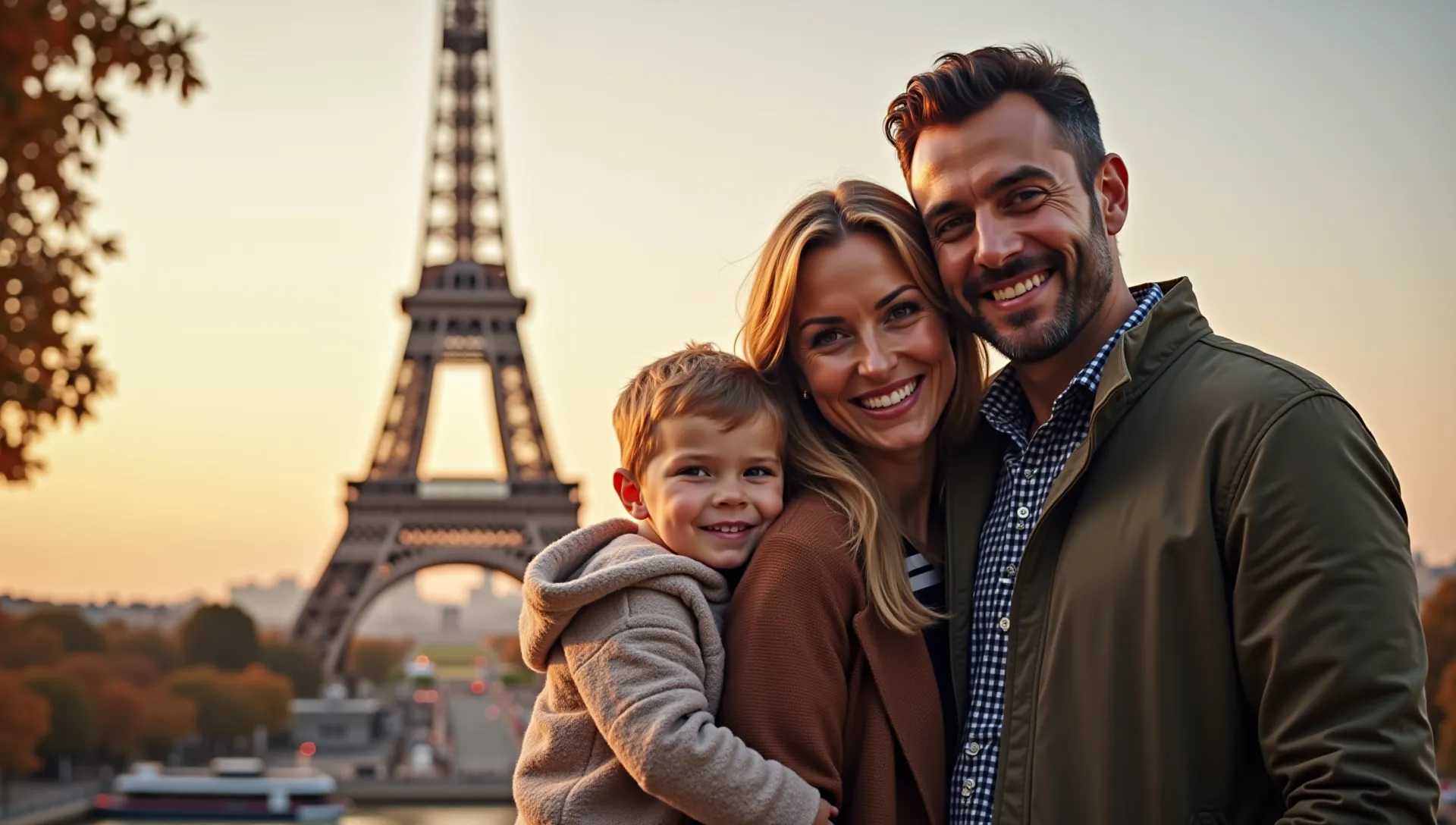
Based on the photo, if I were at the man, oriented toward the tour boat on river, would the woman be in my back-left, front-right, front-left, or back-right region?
front-left

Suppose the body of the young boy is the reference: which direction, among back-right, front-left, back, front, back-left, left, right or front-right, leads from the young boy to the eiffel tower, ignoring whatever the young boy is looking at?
left

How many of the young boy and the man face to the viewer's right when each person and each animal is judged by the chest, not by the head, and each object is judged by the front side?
1

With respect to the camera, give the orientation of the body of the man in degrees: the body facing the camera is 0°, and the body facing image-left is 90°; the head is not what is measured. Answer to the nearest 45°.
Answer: approximately 45°

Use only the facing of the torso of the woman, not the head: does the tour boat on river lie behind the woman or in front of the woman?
behind

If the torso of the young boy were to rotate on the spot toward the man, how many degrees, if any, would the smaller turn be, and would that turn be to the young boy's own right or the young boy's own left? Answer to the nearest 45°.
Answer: approximately 45° to the young boy's own right

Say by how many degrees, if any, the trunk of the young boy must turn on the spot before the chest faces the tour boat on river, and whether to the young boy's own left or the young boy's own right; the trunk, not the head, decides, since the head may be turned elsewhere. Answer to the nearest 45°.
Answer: approximately 90° to the young boy's own left

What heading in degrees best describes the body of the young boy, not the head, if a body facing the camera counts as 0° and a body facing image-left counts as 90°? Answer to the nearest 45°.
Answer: approximately 270°

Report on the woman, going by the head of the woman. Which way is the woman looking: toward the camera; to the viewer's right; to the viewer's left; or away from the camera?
toward the camera

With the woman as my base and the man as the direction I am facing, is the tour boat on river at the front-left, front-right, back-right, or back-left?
back-left

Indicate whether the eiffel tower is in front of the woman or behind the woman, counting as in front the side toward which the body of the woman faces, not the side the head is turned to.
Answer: behind

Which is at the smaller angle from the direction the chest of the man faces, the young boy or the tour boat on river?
the young boy
